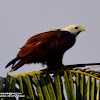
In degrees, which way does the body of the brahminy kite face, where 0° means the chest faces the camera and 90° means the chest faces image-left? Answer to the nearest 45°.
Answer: approximately 270°
